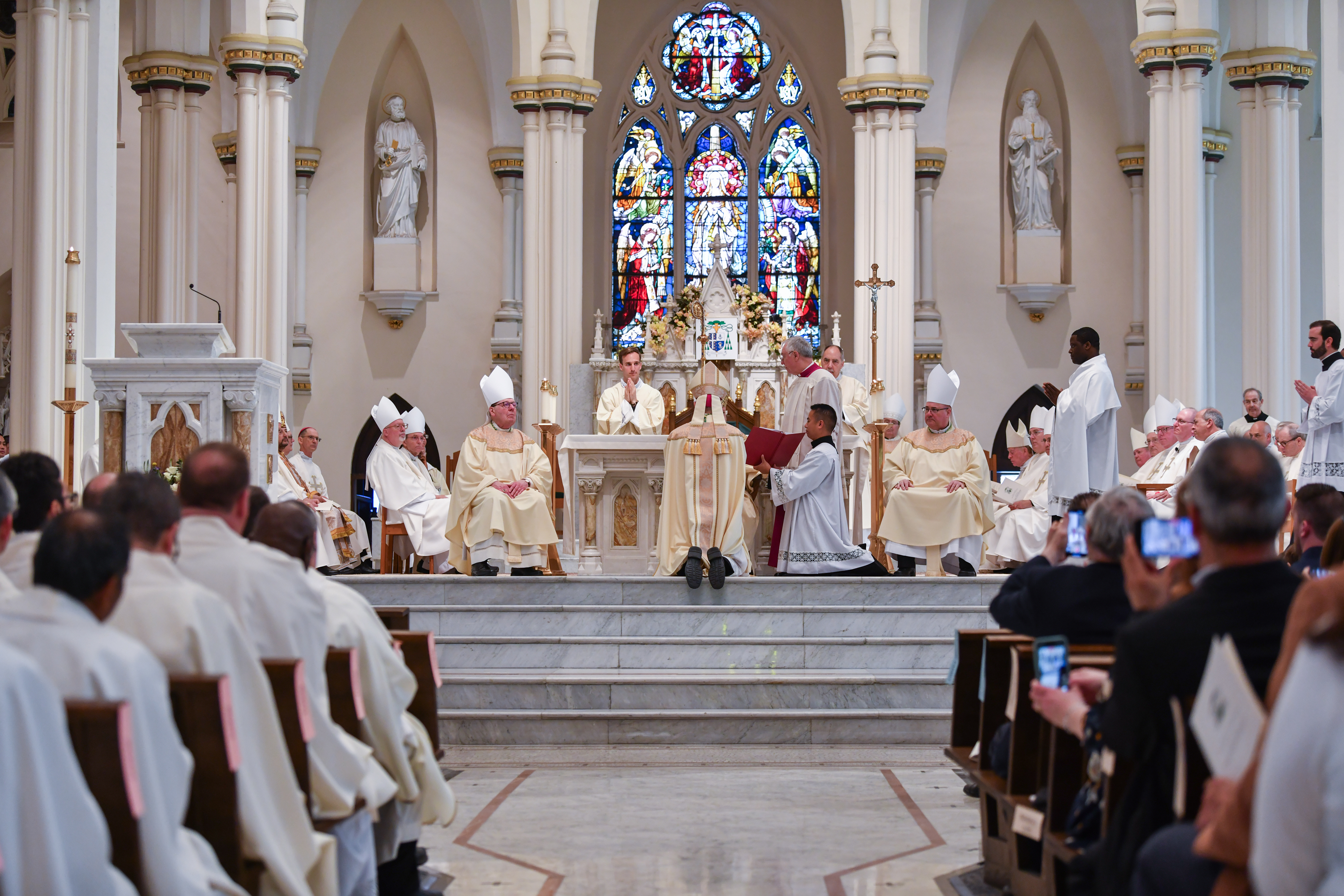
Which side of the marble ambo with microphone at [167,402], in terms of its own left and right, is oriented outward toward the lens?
front

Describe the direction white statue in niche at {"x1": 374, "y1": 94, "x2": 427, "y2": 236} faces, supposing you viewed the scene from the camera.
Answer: facing the viewer

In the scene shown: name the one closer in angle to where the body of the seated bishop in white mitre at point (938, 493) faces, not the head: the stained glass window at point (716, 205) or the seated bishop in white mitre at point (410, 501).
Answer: the seated bishop in white mitre

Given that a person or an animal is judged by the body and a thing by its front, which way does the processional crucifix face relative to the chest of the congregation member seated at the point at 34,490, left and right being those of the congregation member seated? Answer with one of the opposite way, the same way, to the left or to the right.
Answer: the opposite way

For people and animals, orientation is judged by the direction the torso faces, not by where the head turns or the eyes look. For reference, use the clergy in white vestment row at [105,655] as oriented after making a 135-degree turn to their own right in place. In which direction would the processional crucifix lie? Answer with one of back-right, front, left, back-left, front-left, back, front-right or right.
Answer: back-left

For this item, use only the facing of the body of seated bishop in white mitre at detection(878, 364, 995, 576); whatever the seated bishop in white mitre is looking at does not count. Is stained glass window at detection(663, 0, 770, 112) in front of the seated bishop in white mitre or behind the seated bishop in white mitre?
behind

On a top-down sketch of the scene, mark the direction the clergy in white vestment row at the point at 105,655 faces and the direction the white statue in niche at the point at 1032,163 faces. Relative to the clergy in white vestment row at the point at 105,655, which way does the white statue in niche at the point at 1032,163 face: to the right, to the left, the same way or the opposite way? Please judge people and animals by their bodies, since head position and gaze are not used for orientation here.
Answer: the opposite way

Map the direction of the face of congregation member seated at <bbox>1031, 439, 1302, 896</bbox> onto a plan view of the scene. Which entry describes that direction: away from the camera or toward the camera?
away from the camera

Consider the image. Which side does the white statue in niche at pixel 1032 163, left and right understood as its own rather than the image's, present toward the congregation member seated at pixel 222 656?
front

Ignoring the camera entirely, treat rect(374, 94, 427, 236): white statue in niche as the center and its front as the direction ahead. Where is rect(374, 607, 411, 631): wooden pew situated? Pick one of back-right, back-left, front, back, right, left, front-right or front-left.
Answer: front

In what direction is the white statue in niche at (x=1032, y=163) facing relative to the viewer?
toward the camera
